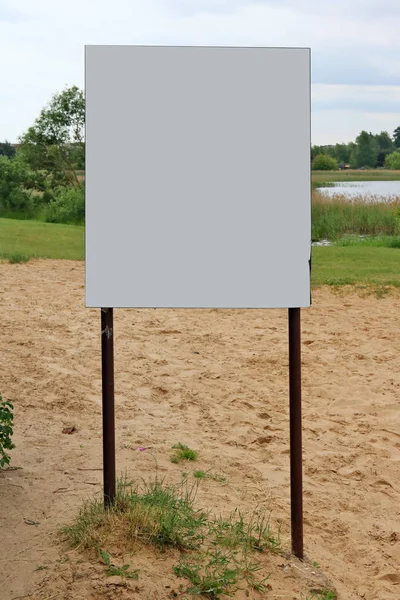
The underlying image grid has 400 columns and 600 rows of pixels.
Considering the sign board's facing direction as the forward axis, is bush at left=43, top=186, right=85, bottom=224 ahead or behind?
behind

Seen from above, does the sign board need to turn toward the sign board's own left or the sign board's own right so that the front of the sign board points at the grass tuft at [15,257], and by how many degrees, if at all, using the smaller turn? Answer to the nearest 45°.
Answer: approximately 180°

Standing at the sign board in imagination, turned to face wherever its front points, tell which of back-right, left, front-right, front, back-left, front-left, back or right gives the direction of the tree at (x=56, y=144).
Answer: back

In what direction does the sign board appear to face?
toward the camera

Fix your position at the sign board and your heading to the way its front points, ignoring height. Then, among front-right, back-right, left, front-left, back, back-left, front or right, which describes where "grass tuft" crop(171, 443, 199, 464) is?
back
